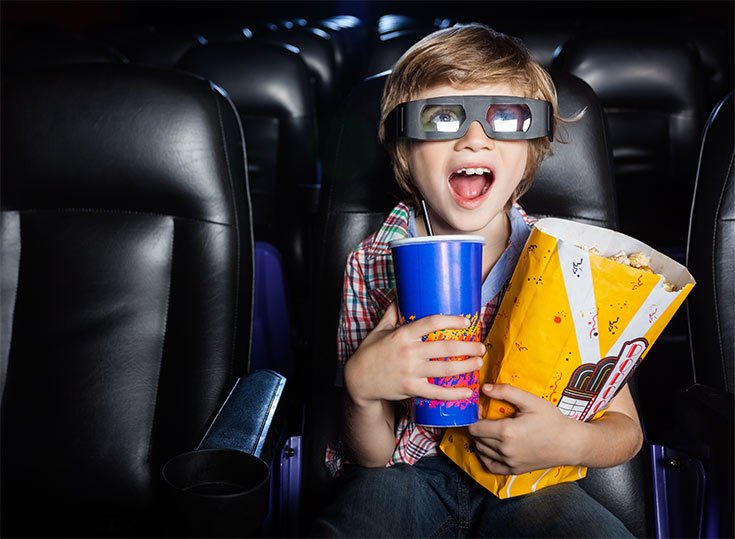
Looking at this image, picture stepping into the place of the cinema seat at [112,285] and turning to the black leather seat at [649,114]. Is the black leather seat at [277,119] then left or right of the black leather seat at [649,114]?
left

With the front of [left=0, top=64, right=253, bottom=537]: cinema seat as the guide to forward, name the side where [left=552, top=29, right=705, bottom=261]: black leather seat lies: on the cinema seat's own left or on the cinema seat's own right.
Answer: on the cinema seat's own left

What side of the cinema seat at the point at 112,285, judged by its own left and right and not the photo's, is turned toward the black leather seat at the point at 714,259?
left

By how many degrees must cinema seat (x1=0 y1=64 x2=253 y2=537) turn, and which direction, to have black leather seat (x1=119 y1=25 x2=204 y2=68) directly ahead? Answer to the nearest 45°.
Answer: approximately 180°

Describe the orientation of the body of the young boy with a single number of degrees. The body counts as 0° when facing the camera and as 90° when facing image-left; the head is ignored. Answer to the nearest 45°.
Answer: approximately 0°
